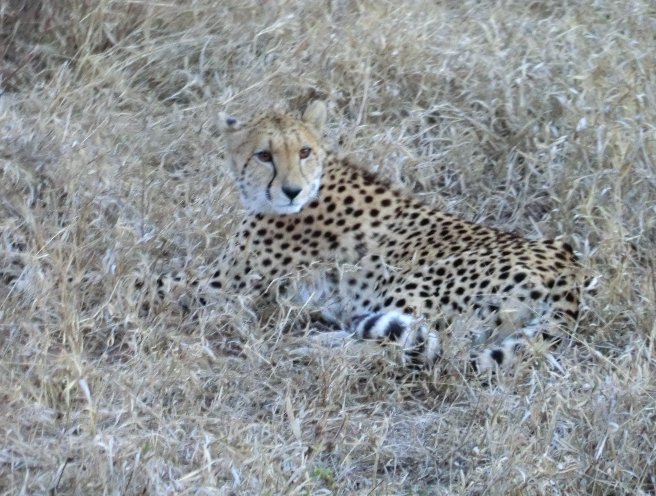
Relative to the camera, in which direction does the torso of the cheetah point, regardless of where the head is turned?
to the viewer's left
